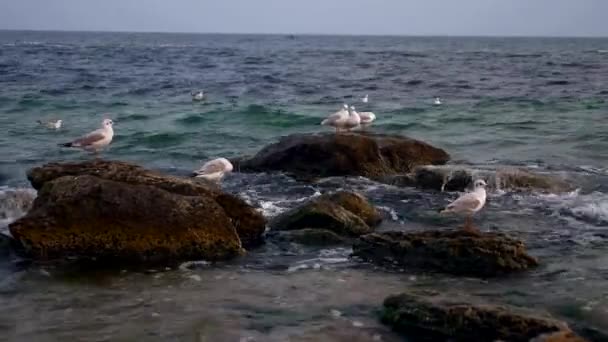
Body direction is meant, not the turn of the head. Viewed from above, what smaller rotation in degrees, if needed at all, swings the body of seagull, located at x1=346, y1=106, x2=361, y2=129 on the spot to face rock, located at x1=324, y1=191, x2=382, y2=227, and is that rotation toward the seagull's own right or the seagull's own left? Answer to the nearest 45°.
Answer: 0° — it already faces it

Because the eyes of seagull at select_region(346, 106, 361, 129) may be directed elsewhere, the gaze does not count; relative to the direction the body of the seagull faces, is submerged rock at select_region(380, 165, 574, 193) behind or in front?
in front

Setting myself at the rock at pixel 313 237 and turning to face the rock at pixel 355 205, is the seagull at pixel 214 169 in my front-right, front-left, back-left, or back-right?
front-left

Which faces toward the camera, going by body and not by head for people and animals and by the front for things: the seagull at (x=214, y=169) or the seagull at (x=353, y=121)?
the seagull at (x=353, y=121)

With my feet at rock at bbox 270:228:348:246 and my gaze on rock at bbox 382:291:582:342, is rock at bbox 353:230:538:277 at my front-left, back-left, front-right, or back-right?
front-left

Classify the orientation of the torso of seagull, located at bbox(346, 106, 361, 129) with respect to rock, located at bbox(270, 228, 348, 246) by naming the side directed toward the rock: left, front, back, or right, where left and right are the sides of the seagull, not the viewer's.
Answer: front
